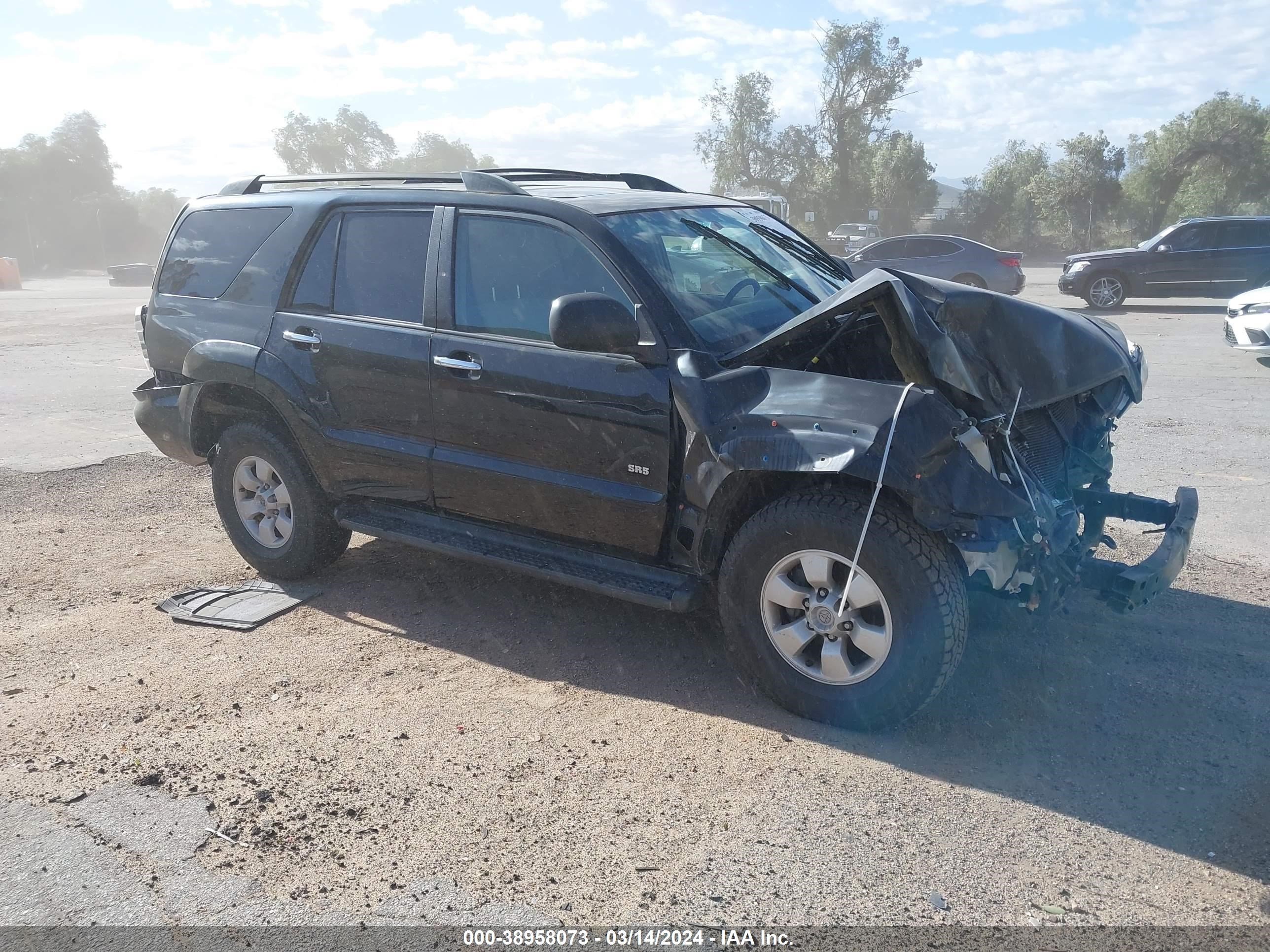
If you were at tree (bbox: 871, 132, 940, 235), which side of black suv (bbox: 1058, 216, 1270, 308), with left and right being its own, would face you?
right

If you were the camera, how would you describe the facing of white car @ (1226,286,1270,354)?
facing the viewer and to the left of the viewer

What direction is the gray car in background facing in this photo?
to the viewer's left

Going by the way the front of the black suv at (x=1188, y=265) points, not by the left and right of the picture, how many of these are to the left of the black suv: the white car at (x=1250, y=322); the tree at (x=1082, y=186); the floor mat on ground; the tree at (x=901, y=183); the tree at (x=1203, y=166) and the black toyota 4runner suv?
3

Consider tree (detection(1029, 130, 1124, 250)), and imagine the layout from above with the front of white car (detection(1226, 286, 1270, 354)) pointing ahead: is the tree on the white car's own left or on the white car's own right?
on the white car's own right

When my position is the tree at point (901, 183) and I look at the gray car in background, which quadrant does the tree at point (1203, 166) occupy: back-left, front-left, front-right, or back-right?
front-left

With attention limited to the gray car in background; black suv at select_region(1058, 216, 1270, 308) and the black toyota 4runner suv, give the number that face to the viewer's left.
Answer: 2

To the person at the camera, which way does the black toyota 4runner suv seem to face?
facing the viewer and to the right of the viewer

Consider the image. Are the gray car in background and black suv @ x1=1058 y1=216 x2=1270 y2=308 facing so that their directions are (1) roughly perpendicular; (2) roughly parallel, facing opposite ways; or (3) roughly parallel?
roughly parallel

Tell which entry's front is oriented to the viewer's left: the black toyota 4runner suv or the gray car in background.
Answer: the gray car in background

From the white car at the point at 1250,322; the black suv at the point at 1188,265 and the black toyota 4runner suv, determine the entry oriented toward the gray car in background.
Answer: the black suv

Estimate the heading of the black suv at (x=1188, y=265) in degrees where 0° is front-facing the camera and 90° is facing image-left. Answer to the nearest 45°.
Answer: approximately 90°

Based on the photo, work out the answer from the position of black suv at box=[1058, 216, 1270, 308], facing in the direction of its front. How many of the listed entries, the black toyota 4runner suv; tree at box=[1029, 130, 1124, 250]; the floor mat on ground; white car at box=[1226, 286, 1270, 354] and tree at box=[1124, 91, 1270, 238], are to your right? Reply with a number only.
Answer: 2

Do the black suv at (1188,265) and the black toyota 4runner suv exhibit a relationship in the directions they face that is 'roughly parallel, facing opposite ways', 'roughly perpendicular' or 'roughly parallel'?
roughly parallel, facing opposite ways

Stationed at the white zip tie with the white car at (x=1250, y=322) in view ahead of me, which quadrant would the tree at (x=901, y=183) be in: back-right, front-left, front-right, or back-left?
front-left
